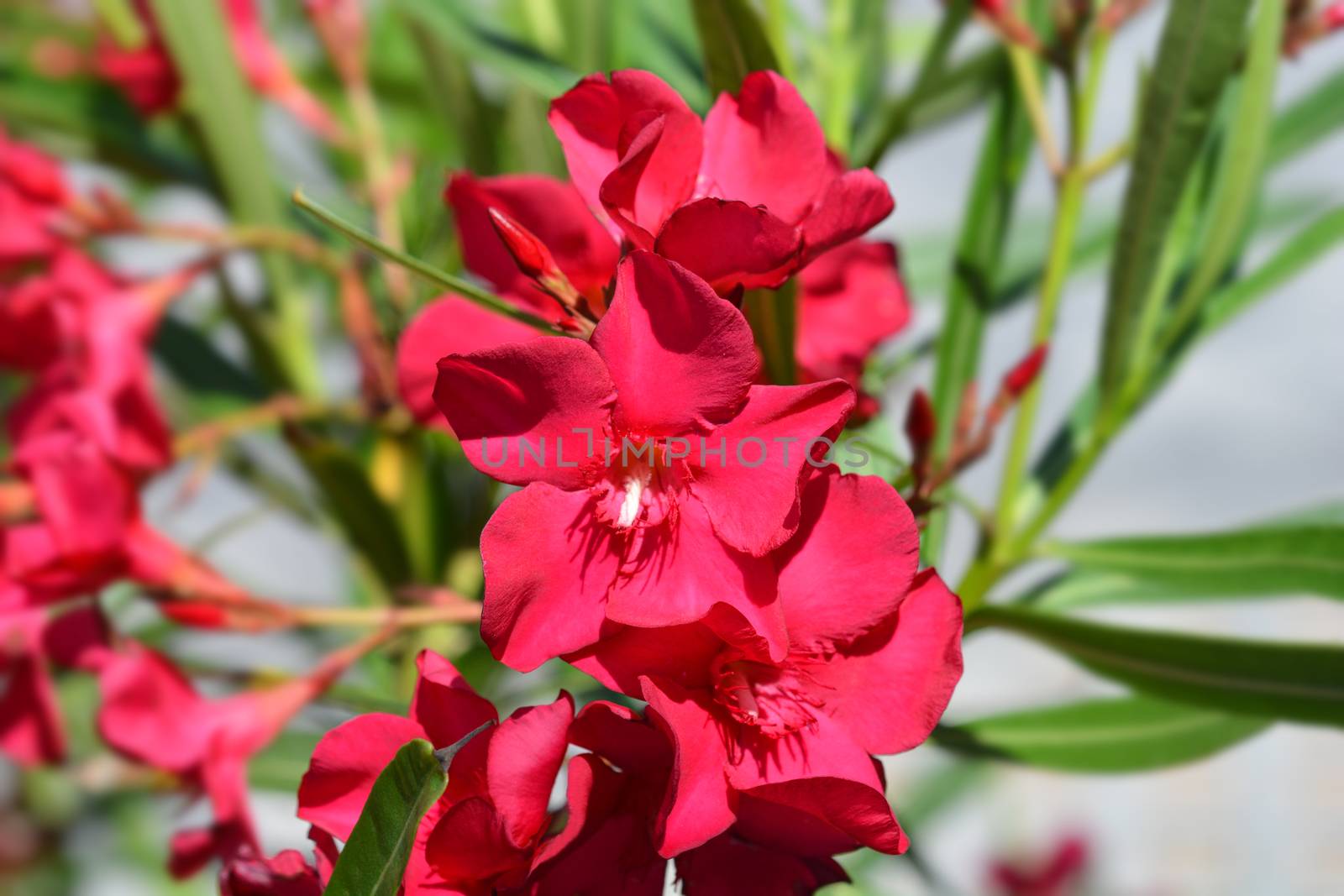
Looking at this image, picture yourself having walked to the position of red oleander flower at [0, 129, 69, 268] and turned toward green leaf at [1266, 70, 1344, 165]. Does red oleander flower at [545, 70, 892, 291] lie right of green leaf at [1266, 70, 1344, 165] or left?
right

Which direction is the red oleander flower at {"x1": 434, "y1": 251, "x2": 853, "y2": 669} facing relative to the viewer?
toward the camera

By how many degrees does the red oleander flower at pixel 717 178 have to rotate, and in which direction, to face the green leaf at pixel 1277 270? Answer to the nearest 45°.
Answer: approximately 135° to its left

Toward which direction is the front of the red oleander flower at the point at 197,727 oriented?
to the viewer's left

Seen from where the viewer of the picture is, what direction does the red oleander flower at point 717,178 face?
facing the viewer

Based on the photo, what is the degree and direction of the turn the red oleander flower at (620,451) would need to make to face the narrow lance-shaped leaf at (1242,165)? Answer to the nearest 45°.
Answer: approximately 135° to its left

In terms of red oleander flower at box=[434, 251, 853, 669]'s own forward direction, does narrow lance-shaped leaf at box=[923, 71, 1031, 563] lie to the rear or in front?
to the rear

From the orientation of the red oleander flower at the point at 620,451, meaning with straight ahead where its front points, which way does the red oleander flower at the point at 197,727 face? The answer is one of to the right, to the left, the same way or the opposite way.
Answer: to the right
